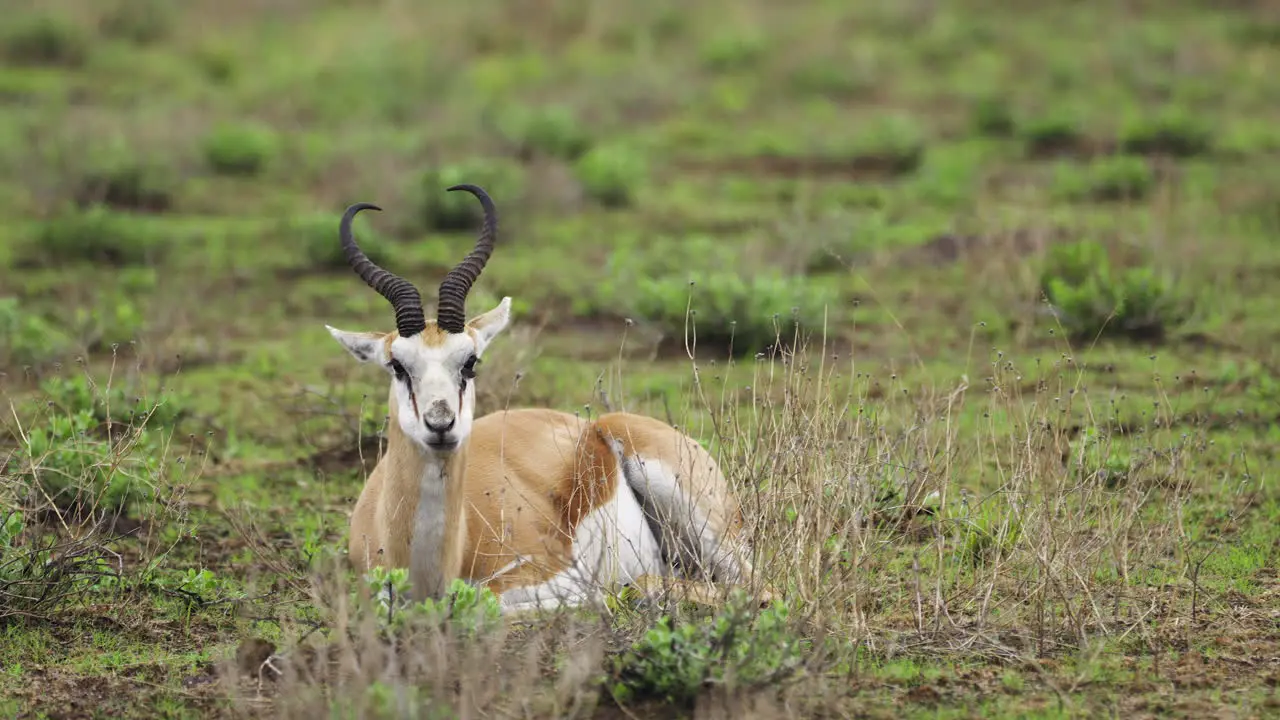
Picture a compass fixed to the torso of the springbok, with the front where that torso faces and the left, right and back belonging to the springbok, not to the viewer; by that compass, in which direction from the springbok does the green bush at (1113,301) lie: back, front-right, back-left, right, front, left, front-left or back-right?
back

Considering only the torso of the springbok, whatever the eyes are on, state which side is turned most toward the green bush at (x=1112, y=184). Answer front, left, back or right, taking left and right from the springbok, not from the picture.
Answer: back

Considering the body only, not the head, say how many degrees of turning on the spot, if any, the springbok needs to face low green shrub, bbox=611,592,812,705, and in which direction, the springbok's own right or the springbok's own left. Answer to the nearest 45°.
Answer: approximately 90° to the springbok's own left

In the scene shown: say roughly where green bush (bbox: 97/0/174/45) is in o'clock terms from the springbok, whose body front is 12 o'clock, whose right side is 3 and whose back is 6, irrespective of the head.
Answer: The green bush is roughly at 4 o'clock from the springbok.

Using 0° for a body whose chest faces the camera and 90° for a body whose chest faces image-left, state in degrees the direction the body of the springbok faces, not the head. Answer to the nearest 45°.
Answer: approximately 45°

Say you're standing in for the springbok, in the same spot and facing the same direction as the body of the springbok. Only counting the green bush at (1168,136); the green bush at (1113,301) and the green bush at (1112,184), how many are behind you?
3

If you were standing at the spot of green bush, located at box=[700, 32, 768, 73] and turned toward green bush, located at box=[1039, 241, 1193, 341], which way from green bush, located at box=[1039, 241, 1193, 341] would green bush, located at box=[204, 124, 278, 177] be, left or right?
right

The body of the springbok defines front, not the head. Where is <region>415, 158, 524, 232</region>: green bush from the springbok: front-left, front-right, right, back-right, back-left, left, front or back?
back-right

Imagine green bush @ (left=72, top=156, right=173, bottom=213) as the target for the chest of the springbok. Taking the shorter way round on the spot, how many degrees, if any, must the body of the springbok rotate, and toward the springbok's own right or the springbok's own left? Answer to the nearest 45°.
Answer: approximately 90° to the springbok's own right

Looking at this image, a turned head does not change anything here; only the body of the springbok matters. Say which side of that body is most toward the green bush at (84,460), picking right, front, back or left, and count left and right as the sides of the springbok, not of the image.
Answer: right

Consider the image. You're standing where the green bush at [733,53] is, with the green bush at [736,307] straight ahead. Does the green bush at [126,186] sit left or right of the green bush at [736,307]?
right

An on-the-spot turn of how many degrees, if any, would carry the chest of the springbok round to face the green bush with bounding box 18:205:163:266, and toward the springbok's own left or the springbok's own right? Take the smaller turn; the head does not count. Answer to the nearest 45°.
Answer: approximately 90° to the springbok's own right

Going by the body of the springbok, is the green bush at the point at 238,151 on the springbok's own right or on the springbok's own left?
on the springbok's own right

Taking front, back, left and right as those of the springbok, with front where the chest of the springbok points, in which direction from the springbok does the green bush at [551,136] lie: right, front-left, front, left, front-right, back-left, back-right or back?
back-right
